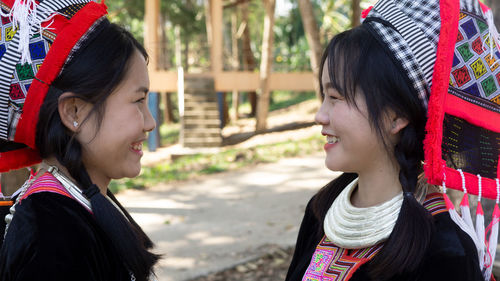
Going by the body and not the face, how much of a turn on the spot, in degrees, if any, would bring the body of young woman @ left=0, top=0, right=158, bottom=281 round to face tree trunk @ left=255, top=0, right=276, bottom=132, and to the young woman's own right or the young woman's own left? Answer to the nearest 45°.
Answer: approximately 45° to the young woman's own left

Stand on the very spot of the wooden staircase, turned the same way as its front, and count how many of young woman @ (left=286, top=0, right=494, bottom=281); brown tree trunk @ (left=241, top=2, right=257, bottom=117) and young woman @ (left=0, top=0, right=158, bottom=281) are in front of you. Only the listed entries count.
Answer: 2

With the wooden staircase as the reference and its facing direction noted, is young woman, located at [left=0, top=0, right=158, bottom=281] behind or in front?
in front

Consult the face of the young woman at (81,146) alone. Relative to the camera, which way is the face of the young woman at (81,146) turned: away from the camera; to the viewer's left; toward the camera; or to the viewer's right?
to the viewer's right

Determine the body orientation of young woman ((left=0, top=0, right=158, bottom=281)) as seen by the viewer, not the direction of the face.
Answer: to the viewer's right

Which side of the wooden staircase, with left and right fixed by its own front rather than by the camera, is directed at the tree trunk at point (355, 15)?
left

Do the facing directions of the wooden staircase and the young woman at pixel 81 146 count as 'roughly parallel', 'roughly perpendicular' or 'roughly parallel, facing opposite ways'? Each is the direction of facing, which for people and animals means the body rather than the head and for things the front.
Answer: roughly perpendicular

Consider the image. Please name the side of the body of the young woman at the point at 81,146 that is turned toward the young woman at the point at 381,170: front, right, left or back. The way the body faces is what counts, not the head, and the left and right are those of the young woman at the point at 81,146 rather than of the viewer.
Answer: front

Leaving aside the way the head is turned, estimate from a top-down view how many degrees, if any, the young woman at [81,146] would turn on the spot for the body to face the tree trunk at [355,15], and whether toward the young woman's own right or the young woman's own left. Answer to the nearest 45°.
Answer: approximately 45° to the young woman's own left

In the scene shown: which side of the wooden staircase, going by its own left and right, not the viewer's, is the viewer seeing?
front

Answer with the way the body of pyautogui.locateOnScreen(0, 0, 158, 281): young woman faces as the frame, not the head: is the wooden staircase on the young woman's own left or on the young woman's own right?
on the young woman's own left

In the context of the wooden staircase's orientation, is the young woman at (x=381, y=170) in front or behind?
in front

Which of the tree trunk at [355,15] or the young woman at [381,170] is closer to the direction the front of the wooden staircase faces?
the young woman

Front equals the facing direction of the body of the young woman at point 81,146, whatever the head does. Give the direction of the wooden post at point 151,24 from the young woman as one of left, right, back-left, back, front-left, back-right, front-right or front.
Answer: left

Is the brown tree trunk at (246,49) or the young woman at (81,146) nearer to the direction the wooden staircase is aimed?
the young woman

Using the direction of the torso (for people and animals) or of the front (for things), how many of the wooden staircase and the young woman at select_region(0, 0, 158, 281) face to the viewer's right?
1
